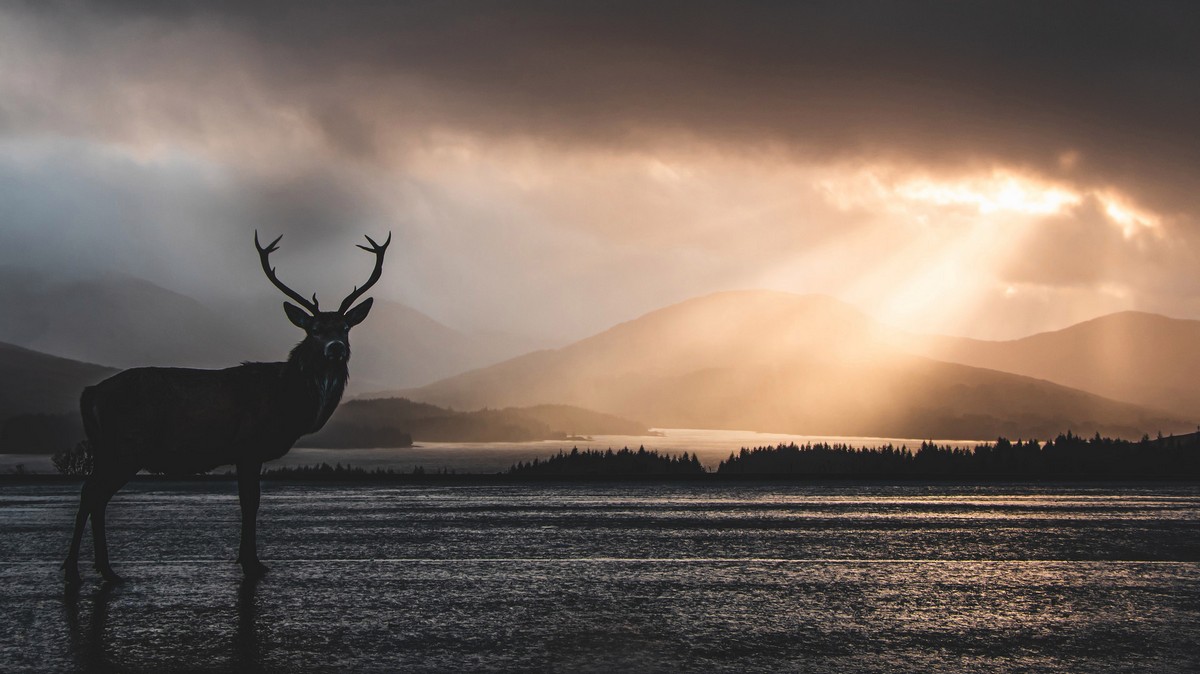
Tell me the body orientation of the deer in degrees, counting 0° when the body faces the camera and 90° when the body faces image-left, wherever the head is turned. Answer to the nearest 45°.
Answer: approximately 270°
